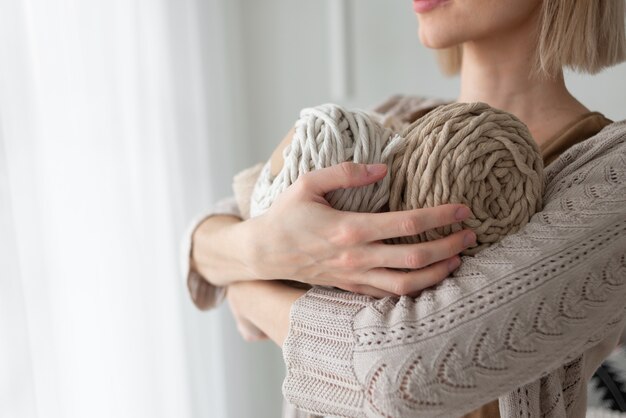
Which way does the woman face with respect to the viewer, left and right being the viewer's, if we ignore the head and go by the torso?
facing to the left of the viewer

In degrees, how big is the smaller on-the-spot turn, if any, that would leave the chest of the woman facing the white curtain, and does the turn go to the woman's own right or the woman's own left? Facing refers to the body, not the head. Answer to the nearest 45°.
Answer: approximately 45° to the woman's own right

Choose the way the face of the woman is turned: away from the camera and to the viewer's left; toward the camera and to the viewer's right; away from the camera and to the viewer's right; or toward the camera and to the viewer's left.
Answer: toward the camera and to the viewer's left
